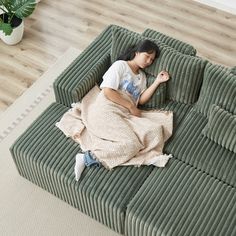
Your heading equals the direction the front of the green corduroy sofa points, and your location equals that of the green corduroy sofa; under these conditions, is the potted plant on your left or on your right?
on your right

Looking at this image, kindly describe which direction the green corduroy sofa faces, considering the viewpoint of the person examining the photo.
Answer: facing the viewer and to the left of the viewer
